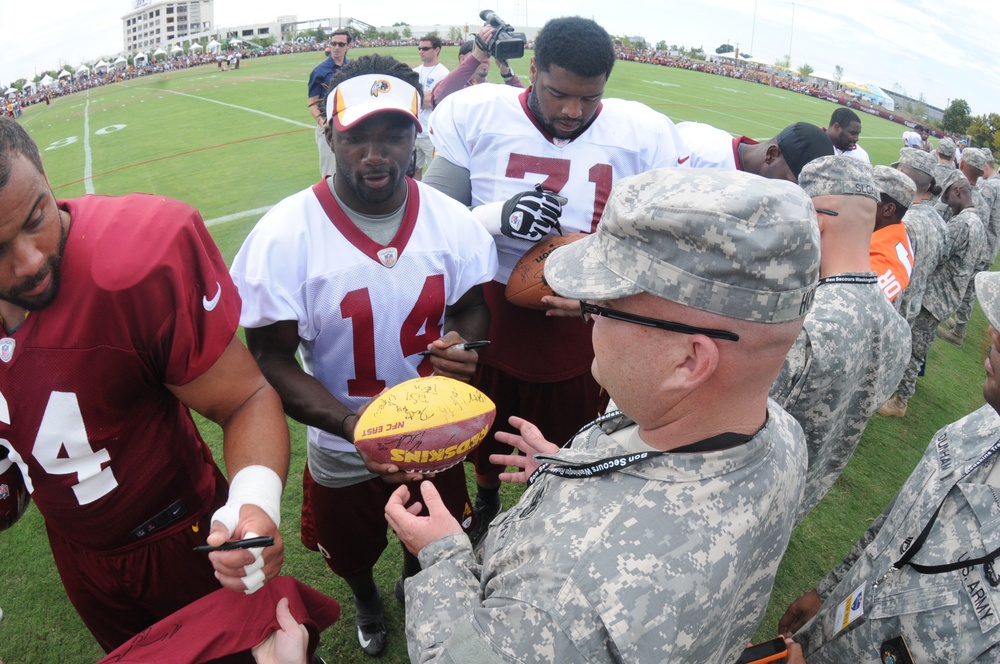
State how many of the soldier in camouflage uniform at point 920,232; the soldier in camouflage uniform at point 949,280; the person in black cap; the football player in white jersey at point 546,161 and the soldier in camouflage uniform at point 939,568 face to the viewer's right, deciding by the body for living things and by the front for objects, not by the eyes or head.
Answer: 1

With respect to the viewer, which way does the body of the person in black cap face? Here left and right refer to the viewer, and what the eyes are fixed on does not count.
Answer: facing to the right of the viewer

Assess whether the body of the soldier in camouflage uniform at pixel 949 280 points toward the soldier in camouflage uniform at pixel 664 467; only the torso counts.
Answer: no

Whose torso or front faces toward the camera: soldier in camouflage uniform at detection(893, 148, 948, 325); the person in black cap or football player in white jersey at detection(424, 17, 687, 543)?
the football player in white jersey

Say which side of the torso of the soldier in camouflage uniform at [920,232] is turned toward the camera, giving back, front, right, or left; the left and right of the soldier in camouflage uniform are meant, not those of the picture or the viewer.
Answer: left

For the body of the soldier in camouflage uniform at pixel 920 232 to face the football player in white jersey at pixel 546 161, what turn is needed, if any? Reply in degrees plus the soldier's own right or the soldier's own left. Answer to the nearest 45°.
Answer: approximately 45° to the soldier's own left

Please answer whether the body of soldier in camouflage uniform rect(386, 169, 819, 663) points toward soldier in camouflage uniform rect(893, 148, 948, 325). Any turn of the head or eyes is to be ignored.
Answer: no

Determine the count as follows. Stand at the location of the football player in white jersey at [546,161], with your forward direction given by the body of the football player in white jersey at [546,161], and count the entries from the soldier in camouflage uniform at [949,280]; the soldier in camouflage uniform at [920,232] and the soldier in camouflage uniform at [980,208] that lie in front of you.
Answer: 0

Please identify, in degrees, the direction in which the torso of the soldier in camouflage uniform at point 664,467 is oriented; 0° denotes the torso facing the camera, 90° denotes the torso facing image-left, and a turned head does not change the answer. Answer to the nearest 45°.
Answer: approximately 90°

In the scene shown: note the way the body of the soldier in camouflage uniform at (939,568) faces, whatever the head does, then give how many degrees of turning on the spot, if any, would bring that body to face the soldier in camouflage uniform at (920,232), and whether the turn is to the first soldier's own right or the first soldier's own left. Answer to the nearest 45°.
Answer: approximately 135° to the first soldier's own right

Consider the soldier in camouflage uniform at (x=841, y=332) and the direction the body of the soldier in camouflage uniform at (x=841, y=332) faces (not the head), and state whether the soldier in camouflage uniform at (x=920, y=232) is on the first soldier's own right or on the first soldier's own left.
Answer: on the first soldier's own right

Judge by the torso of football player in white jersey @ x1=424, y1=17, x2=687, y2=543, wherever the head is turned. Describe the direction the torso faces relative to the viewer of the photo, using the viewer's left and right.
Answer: facing the viewer

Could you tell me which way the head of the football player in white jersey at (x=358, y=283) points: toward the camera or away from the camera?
toward the camera

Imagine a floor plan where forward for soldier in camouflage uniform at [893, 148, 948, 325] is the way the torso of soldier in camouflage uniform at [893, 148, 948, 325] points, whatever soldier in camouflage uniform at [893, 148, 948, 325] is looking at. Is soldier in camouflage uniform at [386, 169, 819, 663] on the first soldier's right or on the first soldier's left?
on the first soldier's left

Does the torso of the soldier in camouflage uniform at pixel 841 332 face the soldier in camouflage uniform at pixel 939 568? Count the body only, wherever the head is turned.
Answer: no

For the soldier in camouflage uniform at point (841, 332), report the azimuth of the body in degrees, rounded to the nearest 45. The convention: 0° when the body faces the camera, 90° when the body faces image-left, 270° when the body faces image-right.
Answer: approximately 135°

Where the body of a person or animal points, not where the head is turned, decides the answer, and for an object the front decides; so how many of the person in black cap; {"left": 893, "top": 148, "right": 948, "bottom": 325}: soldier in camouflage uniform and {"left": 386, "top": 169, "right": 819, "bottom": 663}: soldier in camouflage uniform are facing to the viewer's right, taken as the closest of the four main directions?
1

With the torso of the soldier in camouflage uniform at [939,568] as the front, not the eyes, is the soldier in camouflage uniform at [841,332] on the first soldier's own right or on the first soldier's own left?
on the first soldier's own right

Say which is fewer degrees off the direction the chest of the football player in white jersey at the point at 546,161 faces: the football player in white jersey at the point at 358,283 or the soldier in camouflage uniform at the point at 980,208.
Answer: the football player in white jersey
